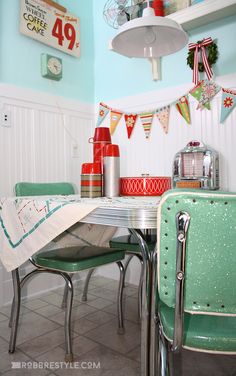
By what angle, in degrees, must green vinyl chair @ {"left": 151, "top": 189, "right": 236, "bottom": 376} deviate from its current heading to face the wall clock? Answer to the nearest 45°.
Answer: approximately 45° to its left

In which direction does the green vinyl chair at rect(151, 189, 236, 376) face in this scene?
away from the camera

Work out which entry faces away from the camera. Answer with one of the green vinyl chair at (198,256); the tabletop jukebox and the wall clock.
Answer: the green vinyl chair

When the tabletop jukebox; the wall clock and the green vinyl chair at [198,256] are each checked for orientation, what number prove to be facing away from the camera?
1

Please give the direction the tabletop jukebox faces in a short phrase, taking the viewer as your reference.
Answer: facing the viewer and to the left of the viewer

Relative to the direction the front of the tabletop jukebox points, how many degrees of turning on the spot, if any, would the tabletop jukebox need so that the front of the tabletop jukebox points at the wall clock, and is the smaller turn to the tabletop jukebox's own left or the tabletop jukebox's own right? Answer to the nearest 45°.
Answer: approximately 45° to the tabletop jukebox's own right

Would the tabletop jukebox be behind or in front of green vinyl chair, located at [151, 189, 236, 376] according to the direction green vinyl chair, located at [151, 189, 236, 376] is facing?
in front

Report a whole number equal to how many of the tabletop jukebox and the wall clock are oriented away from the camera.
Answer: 0

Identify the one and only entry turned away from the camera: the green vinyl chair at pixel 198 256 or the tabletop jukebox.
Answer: the green vinyl chair
